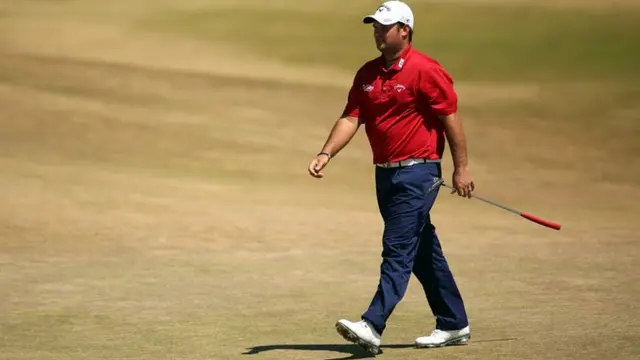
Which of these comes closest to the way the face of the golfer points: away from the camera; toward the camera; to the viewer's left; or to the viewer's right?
to the viewer's left

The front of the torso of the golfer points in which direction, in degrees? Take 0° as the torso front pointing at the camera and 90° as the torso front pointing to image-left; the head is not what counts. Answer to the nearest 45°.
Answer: approximately 45°
